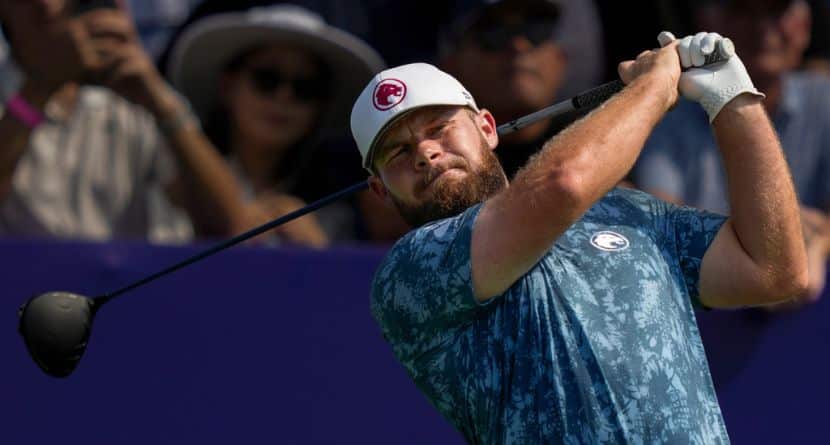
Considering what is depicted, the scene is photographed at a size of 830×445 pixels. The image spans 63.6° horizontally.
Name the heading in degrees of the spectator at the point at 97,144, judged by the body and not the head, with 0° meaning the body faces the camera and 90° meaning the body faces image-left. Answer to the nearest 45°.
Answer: approximately 315°

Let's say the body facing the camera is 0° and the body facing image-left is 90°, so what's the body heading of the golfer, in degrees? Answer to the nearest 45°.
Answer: approximately 0°
